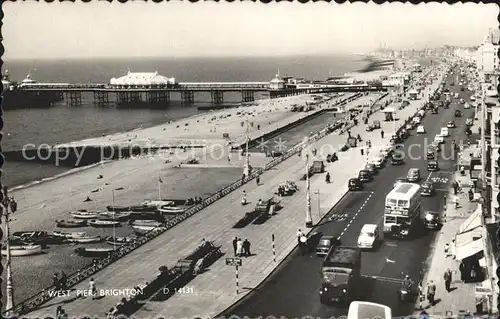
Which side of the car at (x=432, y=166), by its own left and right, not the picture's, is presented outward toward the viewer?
front

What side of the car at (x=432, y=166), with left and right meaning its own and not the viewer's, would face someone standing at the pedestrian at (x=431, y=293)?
front

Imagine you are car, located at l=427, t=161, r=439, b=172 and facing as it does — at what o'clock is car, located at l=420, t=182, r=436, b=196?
car, located at l=420, t=182, r=436, b=196 is roughly at 12 o'clock from car, located at l=427, t=161, r=439, b=172.

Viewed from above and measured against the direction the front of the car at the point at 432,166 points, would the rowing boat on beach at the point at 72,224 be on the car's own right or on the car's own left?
on the car's own right

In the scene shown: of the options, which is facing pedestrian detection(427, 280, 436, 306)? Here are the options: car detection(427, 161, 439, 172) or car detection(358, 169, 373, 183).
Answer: car detection(427, 161, 439, 172)

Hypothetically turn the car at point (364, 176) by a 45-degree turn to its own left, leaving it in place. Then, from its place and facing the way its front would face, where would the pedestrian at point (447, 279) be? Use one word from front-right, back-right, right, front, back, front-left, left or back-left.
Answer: back

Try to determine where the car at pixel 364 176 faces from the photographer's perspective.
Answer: facing away from the viewer and to the right of the viewer

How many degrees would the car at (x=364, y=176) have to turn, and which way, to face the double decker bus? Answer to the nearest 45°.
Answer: approximately 135° to its right

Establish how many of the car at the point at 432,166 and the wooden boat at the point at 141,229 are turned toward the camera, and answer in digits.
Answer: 1

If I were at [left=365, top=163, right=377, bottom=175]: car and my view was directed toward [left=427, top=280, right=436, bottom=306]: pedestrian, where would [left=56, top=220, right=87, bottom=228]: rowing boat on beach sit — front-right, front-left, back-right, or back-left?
front-right

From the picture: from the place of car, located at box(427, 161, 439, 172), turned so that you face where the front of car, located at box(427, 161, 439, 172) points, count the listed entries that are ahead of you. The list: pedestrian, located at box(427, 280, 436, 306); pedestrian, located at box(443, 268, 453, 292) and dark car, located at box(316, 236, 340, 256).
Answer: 3

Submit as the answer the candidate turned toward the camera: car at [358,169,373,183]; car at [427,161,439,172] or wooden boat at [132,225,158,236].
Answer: car at [427,161,439,172]

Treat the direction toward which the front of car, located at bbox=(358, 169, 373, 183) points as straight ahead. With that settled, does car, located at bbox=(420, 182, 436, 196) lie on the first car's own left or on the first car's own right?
on the first car's own right

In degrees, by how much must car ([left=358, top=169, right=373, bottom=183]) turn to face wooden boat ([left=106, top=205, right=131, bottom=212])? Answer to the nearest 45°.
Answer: approximately 135° to its left

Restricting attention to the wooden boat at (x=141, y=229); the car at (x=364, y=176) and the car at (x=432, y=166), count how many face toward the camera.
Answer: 1

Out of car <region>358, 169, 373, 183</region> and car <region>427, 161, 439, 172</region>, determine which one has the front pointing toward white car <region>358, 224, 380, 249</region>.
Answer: car <region>427, 161, 439, 172</region>
